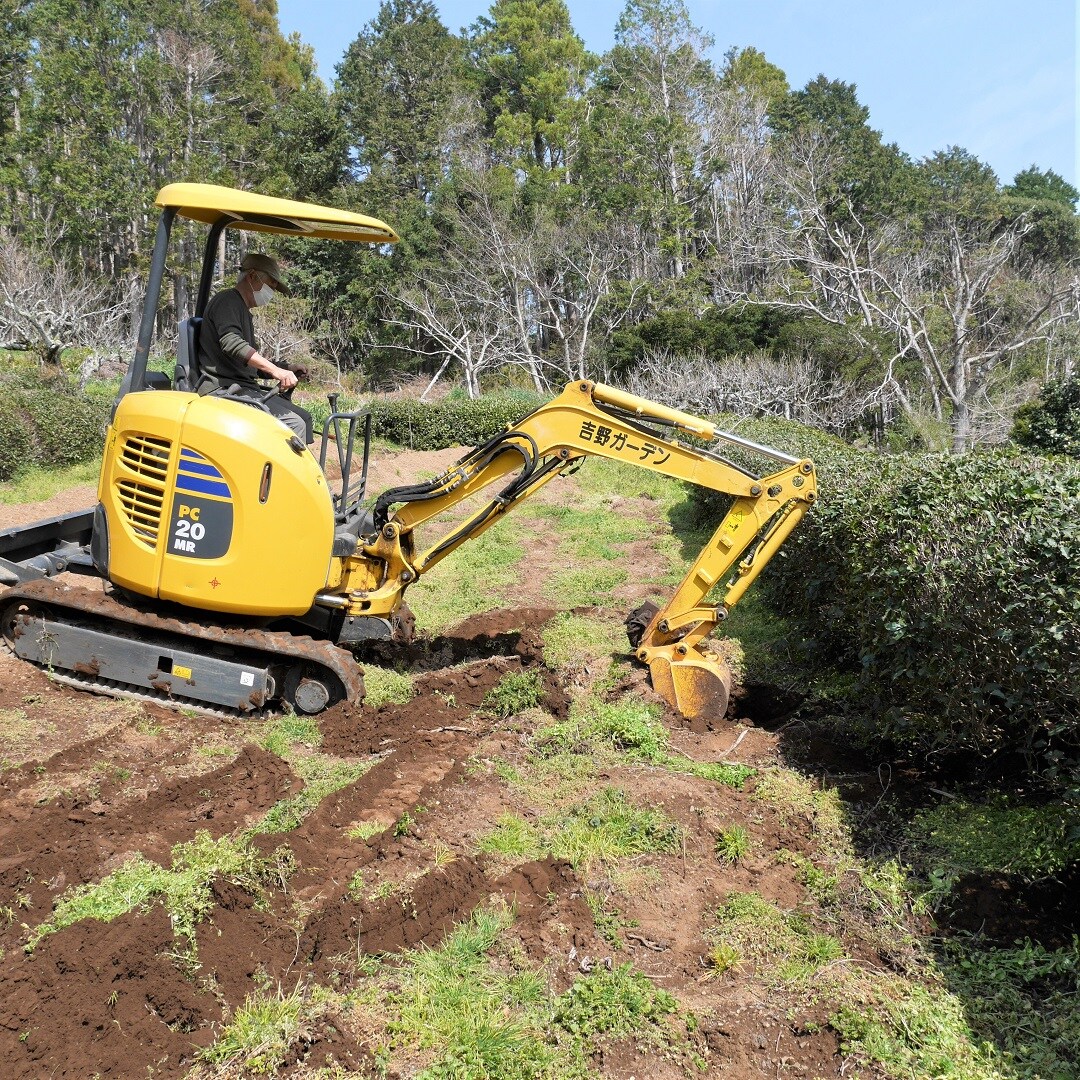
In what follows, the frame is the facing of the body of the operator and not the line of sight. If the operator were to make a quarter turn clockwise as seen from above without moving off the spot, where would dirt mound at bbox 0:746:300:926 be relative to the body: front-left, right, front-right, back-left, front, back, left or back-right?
front

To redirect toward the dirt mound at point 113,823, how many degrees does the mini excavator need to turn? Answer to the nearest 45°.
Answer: approximately 90° to its right

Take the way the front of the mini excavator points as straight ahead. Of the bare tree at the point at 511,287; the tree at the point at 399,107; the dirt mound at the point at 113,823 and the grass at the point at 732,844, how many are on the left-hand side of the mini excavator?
2

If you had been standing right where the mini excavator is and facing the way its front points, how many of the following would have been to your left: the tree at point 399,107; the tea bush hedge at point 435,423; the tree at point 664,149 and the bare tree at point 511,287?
4

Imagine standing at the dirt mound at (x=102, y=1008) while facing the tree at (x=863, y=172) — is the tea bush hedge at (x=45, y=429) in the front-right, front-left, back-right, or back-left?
front-left

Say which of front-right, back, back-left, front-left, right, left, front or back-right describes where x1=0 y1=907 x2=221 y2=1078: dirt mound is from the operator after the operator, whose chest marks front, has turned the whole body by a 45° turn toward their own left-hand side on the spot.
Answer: back-right

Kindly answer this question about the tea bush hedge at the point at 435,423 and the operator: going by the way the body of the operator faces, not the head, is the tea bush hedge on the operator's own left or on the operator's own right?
on the operator's own left

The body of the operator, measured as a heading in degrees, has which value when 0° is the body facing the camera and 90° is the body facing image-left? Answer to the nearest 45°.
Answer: approximately 270°

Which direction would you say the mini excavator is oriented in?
to the viewer's right

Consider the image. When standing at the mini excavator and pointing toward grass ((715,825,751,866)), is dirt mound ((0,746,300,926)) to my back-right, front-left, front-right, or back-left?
front-right

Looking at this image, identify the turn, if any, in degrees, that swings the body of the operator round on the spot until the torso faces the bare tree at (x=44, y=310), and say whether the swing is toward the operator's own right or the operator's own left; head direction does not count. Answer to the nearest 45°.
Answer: approximately 90° to the operator's own left

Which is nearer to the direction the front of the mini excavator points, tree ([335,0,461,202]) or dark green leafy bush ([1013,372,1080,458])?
the dark green leafy bush

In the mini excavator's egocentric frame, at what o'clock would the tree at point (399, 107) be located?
The tree is roughly at 9 o'clock from the mini excavator.

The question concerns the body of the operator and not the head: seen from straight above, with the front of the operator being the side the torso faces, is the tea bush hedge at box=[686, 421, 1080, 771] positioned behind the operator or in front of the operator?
in front

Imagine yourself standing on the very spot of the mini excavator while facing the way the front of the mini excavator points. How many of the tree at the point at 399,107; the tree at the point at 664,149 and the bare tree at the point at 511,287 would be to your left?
3
